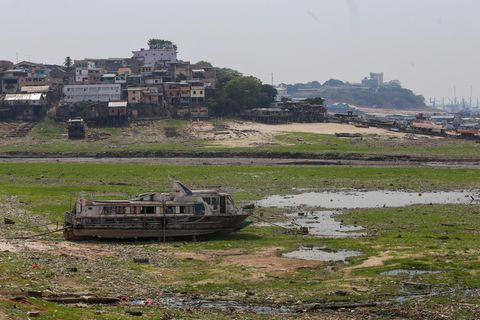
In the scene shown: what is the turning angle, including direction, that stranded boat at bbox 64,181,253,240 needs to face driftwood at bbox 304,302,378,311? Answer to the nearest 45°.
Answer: approximately 90° to its right

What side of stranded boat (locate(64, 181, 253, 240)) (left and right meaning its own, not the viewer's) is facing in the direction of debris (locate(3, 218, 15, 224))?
back

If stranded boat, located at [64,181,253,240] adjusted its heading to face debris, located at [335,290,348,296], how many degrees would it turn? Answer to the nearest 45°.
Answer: approximately 45° to its right

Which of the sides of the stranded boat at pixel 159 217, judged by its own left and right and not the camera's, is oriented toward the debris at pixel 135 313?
right

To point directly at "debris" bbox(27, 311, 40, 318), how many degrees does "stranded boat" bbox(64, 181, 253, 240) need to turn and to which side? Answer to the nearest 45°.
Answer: approximately 90° to its right

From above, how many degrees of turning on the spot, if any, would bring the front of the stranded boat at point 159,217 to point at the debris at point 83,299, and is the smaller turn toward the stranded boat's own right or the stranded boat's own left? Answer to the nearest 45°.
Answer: approximately 90° to the stranded boat's own right

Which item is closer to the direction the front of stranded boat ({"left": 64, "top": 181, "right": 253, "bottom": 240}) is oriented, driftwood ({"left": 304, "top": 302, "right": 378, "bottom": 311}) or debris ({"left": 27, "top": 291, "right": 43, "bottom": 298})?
the driftwood

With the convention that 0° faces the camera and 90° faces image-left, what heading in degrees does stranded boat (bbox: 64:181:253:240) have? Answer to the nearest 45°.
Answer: approximately 270°

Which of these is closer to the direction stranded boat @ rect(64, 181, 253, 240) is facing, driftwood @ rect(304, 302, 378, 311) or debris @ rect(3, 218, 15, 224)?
the driftwood

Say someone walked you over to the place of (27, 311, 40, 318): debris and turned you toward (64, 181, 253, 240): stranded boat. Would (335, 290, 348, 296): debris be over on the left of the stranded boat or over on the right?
right

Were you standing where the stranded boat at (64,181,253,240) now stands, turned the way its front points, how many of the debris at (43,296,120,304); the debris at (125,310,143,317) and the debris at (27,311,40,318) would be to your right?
3
